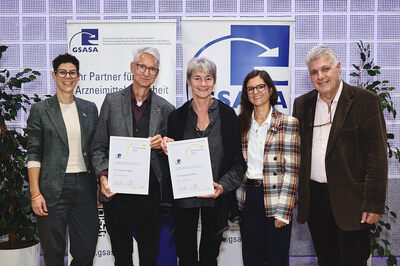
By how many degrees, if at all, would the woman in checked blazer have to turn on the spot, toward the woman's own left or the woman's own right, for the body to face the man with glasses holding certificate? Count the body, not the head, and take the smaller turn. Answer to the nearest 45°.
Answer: approximately 45° to the woman's own right

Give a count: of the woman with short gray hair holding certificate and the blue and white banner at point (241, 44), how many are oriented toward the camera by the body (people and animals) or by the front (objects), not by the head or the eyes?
2

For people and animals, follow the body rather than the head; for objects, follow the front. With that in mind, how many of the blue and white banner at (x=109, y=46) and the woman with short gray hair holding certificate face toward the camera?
2
